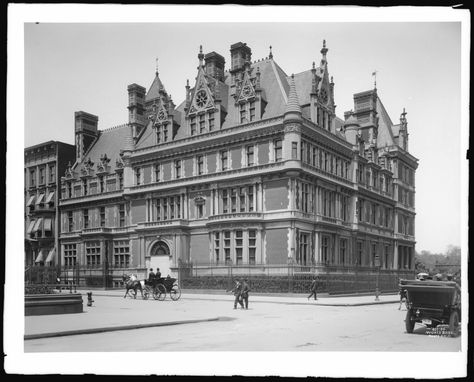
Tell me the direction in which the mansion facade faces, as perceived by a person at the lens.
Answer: facing the viewer and to the left of the viewer

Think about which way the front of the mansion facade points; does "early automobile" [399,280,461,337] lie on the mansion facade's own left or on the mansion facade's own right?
on the mansion facade's own left

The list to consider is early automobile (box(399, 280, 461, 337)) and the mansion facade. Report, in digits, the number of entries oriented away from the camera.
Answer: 1

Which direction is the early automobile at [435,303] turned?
away from the camera

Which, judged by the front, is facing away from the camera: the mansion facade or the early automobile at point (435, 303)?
the early automobile

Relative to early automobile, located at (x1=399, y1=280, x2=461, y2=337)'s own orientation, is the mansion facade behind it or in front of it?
in front
